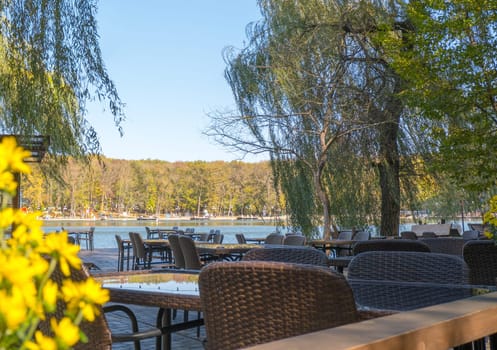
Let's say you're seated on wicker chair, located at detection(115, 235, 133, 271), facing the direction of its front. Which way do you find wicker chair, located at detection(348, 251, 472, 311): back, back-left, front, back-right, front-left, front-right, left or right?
right

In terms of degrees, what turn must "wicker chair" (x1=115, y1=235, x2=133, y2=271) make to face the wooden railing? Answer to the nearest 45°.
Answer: approximately 90° to its right

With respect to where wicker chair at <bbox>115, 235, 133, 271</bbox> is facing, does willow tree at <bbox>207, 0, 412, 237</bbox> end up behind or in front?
in front

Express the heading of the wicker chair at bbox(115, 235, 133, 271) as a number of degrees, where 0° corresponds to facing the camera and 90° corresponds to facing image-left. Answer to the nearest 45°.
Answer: approximately 270°

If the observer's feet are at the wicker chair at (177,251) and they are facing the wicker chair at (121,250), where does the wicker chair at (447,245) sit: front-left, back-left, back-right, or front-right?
back-right

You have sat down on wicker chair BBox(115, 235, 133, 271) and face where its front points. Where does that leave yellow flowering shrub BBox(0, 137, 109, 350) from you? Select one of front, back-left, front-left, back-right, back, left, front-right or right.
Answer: right

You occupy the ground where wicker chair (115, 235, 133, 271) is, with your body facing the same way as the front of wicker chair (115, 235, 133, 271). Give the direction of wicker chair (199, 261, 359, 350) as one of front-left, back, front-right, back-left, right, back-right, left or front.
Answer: right

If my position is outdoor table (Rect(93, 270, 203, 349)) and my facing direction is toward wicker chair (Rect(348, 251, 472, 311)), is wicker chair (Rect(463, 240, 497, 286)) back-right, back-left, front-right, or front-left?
front-left

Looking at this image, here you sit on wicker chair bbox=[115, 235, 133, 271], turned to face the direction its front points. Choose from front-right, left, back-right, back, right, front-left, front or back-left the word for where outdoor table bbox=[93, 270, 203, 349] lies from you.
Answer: right

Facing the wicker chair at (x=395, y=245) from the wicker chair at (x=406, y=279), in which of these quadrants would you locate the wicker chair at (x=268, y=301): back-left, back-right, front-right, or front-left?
back-left
